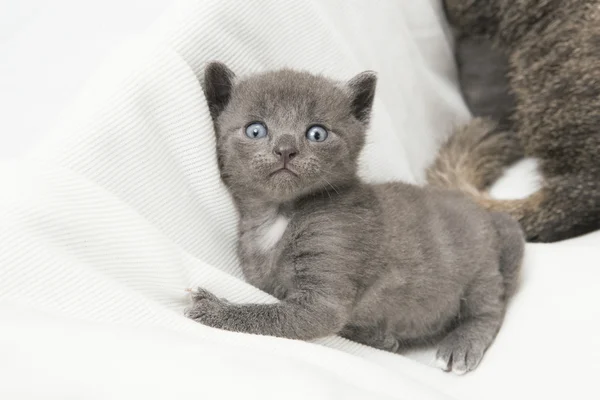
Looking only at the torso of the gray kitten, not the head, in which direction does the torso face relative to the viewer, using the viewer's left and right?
facing the viewer and to the left of the viewer

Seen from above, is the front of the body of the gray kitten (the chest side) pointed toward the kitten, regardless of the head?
no
